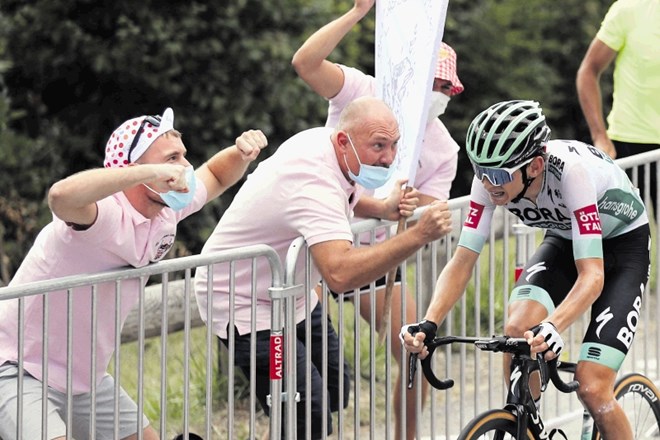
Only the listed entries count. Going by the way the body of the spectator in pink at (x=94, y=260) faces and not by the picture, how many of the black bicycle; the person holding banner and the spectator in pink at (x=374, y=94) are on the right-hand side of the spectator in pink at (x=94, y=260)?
0

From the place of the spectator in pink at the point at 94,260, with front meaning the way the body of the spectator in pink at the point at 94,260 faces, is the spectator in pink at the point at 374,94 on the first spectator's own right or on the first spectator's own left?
on the first spectator's own left

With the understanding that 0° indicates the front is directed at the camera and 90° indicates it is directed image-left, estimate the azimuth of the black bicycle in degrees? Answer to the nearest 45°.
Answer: approximately 45°

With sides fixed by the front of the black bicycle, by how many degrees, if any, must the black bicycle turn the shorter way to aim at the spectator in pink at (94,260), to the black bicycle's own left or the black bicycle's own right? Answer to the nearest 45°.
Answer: approximately 45° to the black bicycle's own right

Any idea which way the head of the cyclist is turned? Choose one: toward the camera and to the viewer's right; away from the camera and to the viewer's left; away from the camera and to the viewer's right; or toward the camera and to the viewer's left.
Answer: toward the camera and to the viewer's left

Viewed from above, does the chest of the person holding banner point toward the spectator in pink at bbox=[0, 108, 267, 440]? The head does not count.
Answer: no

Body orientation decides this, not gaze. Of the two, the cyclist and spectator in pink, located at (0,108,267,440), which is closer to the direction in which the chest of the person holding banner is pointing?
the cyclist

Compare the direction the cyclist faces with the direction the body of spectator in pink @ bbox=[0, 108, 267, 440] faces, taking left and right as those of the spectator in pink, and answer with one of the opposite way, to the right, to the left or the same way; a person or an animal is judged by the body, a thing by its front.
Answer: to the right

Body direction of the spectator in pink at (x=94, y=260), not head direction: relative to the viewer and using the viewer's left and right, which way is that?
facing the viewer and to the right of the viewer

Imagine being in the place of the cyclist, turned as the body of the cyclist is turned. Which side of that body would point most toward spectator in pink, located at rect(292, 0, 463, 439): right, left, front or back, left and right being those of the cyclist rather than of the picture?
right
